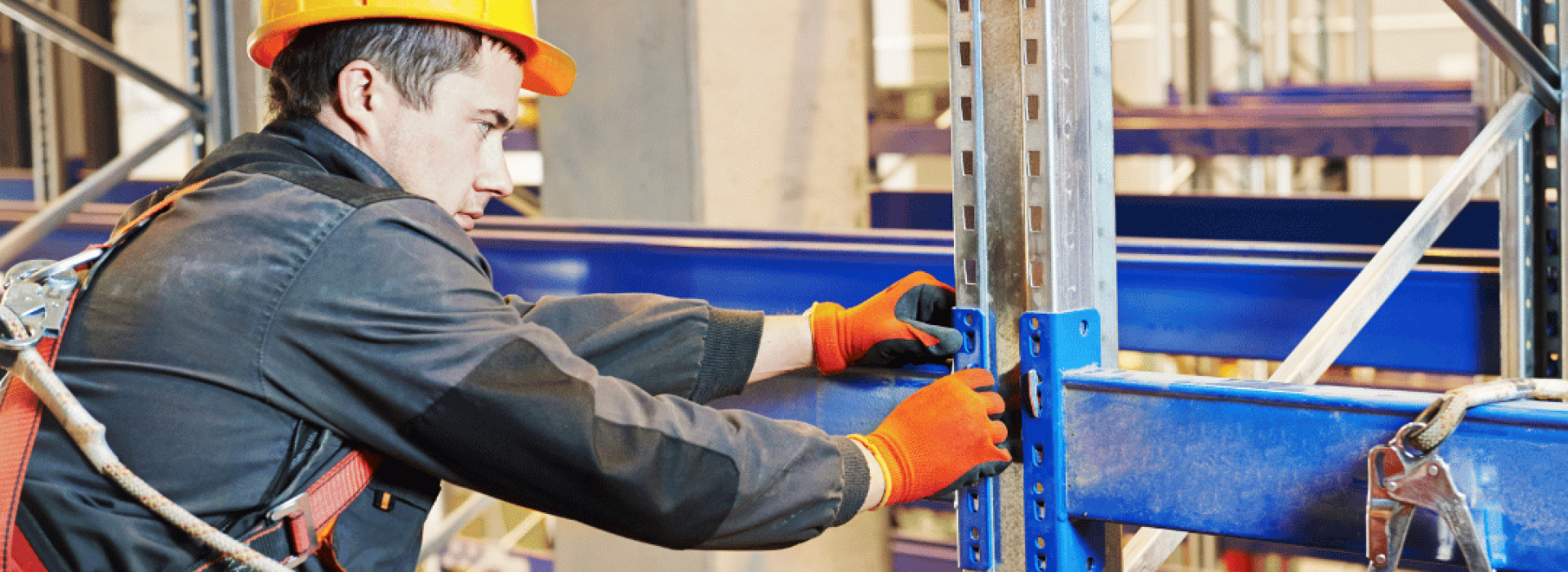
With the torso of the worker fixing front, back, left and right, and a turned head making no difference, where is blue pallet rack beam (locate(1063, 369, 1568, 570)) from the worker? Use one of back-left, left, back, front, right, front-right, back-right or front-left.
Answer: front

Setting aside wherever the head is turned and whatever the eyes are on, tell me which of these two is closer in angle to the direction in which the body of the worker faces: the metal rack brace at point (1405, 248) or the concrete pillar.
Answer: the metal rack brace

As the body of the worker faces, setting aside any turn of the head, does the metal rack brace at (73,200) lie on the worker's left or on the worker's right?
on the worker's left

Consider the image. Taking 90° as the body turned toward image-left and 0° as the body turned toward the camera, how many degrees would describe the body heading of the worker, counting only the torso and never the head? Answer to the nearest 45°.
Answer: approximately 270°

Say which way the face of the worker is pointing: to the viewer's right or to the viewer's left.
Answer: to the viewer's right

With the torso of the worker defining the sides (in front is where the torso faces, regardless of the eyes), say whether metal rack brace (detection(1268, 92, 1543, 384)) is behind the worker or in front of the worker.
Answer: in front

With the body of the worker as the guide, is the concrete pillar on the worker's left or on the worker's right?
on the worker's left

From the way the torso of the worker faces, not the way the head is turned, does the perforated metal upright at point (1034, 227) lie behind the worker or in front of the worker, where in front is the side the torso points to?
in front
